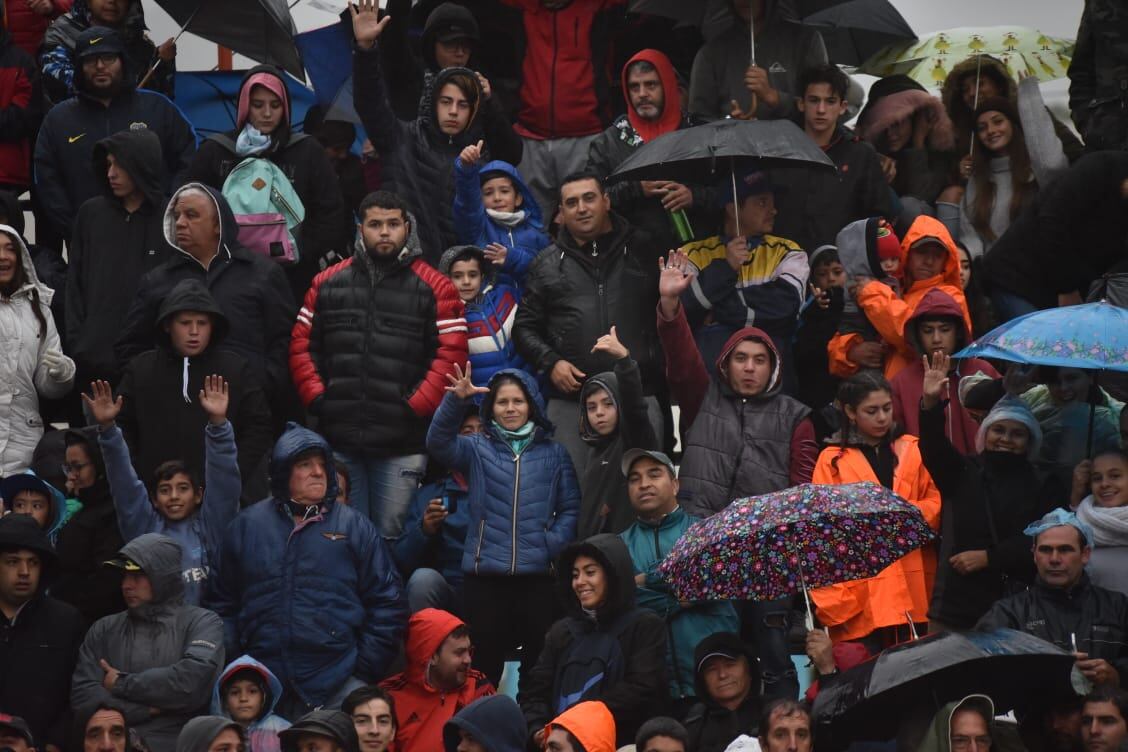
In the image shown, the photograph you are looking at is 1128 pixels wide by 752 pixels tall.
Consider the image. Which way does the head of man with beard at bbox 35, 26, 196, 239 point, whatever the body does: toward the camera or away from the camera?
toward the camera

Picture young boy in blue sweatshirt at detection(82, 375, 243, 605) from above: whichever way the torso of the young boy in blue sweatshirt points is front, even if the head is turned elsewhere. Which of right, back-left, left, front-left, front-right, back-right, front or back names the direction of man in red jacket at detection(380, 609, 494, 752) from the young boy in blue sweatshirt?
front-left

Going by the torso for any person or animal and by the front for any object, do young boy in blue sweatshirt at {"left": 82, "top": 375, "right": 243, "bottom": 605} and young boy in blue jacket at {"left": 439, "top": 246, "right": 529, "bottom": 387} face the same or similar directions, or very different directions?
same or similar directions

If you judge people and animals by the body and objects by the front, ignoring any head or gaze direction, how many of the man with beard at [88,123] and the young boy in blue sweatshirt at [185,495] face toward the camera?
2

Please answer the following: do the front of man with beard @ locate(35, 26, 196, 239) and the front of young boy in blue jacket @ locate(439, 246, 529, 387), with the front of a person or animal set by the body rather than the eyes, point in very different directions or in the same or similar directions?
same or similar directions

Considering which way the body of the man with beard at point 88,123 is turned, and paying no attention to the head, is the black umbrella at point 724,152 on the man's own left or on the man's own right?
on the man's own left

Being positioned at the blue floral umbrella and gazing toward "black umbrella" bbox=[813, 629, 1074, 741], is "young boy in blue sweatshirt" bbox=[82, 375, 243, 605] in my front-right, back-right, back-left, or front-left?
front-right

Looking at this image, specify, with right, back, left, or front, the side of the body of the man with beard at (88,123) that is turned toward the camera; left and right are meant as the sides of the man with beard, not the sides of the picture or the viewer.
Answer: front

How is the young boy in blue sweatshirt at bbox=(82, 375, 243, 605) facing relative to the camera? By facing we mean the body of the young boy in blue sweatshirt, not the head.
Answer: toward the camera
